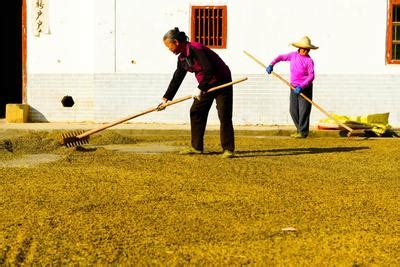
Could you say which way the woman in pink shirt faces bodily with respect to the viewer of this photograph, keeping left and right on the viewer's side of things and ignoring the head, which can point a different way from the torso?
facing the viewer and to the left of the viewer

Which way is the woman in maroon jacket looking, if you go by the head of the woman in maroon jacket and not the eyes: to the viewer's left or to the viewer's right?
to the viewer's left

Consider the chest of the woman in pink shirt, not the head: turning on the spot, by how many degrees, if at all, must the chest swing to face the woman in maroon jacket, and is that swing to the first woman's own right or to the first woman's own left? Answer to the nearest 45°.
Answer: approximately 45° to the first woman's own right
